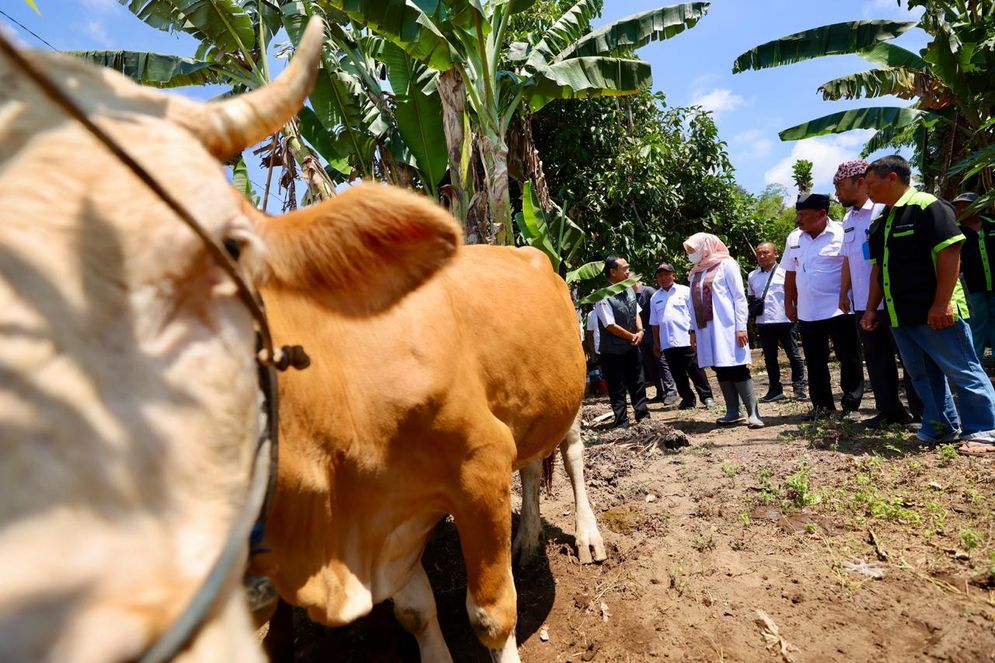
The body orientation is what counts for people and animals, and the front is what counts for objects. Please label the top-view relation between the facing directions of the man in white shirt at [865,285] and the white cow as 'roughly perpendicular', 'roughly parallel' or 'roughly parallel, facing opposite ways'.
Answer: roughly perpendicular

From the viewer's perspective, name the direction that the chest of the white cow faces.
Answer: toward the camera

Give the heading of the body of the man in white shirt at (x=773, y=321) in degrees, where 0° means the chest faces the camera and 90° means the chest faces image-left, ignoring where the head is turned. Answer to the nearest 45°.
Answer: approximately 45°

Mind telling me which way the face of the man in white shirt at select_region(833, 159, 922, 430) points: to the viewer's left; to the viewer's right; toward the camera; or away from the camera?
to the viewer's left

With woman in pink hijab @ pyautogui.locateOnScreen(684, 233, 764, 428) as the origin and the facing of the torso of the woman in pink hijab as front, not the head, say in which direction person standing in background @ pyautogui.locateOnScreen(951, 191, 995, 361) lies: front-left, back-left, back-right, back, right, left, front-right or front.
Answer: back-left

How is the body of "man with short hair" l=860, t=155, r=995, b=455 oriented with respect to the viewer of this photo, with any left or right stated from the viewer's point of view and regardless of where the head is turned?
facing the viewer and to the left of the viewer

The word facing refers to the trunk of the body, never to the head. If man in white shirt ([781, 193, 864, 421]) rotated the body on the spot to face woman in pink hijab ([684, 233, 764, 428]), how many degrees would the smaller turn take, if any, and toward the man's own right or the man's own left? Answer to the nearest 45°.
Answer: approximately 45° to the man's own right

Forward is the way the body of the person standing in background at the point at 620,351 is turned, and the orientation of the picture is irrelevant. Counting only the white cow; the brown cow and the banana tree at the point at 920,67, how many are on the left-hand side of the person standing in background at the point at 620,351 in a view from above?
1
